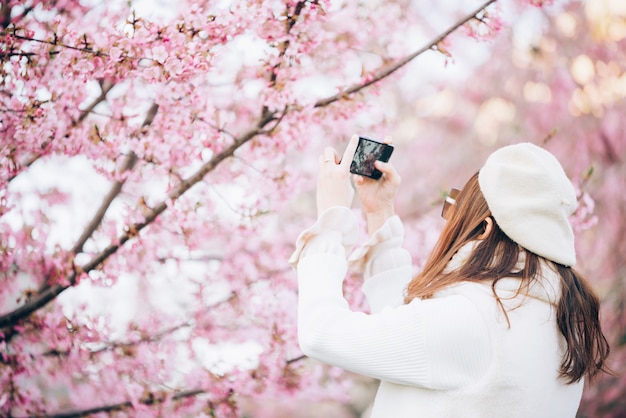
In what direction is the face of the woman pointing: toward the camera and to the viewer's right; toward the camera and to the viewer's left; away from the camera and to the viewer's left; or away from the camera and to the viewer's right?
away from the camera and to the viewer's left

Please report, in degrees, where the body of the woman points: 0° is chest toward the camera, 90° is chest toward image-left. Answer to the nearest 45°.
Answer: approximately 135°
